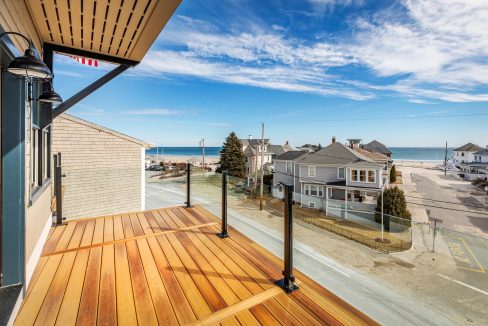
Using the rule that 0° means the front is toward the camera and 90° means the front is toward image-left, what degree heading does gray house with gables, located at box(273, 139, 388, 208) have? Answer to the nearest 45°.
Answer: approximately 0°

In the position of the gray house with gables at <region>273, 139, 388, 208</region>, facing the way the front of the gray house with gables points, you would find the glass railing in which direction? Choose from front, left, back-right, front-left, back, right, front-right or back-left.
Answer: front

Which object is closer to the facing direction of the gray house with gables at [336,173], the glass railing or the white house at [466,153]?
the glass railing

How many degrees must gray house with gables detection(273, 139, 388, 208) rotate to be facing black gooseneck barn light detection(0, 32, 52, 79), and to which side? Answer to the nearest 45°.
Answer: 0° — it already faces it

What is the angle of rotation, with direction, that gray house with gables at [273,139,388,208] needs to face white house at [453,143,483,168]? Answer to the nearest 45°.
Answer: approximately 135° to its left

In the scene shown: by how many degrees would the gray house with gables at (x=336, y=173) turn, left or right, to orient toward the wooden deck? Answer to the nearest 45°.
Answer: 0° — it already faces it

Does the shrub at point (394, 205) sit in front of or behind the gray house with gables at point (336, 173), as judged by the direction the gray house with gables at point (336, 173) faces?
in front
